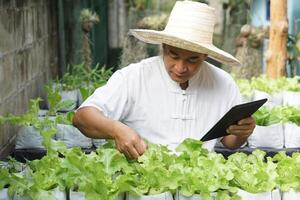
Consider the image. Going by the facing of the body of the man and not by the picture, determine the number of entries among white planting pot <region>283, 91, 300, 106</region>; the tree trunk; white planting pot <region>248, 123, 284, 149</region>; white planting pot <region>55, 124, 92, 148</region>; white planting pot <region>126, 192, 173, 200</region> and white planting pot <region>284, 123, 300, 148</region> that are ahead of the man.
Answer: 1

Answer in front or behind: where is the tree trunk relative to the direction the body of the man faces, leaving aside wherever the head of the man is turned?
behind

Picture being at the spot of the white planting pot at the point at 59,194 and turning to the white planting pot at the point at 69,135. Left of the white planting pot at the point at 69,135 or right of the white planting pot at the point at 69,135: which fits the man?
right

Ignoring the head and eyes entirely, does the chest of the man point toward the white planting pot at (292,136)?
no

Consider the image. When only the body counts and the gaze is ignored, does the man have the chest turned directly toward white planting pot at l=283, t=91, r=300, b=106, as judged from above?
no

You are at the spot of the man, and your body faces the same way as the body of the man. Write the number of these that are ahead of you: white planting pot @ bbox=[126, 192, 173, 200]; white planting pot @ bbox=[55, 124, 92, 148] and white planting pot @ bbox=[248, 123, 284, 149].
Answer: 1

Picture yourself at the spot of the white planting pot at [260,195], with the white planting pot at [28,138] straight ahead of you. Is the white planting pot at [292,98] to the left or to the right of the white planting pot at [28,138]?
right

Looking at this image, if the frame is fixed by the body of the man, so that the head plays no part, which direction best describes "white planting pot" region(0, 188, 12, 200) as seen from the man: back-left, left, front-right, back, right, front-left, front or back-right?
front-right

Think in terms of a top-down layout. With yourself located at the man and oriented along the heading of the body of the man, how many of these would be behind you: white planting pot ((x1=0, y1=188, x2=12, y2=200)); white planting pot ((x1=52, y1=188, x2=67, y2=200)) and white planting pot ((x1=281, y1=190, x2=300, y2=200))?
0

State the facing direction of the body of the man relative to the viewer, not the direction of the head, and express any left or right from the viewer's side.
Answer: facing the viewer

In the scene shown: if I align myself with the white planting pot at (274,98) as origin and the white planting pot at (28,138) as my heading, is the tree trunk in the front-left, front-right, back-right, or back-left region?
back-right

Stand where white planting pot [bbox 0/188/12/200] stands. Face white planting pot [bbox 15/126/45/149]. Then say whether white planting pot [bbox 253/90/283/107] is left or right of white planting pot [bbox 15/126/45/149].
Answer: right

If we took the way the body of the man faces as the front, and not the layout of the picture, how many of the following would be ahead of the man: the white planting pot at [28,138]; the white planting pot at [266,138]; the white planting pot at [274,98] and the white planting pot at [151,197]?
1

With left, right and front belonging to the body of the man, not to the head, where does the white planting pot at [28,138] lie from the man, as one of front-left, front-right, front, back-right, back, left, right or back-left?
back-right

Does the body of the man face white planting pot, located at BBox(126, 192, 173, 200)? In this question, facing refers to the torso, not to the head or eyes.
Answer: yes

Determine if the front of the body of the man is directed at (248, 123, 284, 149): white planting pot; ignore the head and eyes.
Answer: no

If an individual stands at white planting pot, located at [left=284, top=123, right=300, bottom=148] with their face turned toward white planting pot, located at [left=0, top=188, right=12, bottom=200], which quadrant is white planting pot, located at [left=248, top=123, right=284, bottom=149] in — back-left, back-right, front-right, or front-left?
front-right
